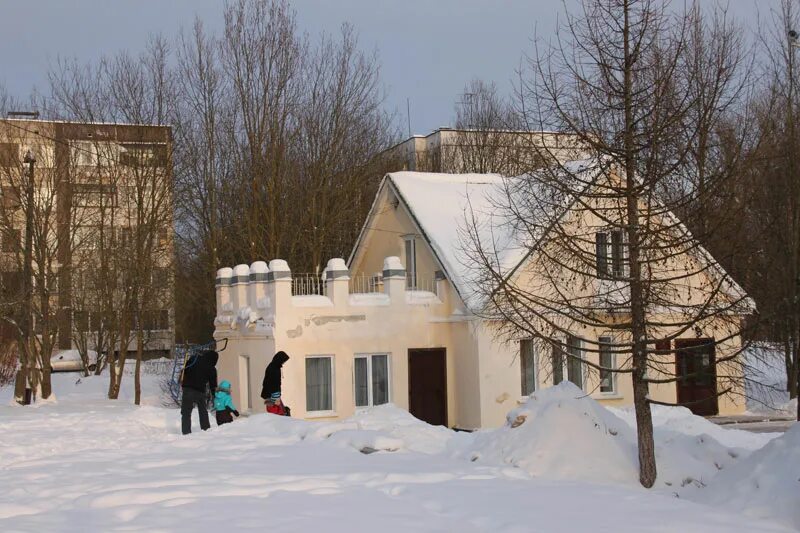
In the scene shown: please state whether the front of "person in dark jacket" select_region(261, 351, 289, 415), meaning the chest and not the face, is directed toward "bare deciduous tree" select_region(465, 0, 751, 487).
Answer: no

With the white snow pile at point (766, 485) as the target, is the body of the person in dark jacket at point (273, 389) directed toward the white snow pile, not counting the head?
no
